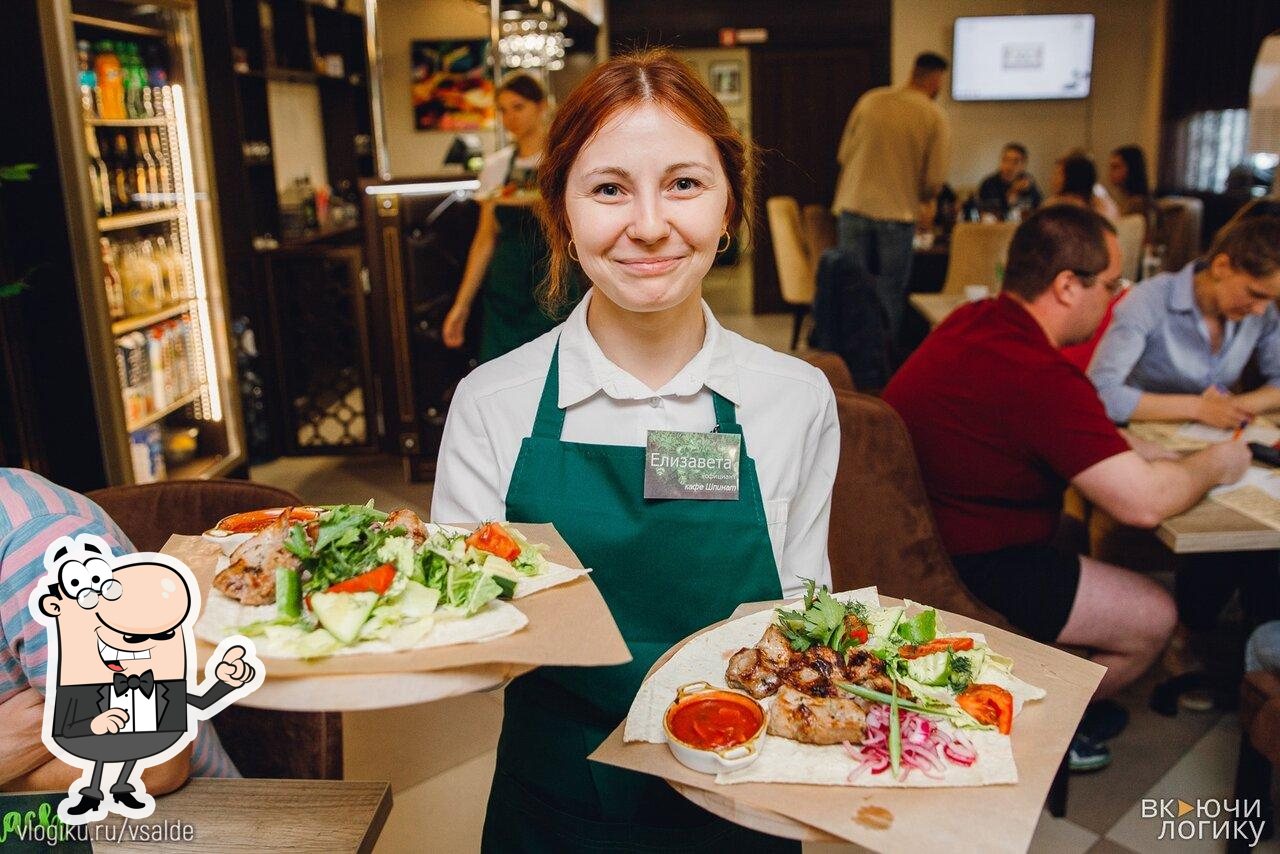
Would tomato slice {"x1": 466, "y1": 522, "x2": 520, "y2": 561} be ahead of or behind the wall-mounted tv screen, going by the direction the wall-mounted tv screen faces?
ahead

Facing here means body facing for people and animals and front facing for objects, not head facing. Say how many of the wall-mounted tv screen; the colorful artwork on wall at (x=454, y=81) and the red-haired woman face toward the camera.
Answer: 3

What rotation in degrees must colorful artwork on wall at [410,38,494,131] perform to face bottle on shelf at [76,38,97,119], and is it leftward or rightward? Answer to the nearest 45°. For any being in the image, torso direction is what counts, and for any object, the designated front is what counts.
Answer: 0° — it already faces it

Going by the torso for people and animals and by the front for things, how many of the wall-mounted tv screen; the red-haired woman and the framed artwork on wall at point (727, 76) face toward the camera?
3

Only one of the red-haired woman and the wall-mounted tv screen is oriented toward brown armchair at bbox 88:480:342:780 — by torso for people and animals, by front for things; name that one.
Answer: the wall-mounted tv screen

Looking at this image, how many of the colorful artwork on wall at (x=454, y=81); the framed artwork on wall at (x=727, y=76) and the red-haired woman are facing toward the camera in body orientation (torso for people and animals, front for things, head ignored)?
3

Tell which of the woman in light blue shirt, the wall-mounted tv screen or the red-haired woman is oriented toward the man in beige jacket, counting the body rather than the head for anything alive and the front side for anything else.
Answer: the wall-mounted tv screen

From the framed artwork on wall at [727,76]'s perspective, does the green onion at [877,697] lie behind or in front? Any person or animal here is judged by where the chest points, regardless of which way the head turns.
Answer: in front

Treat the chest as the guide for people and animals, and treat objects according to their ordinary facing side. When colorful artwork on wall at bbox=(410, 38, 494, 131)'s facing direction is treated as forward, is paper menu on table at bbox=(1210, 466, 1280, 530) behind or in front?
in front
